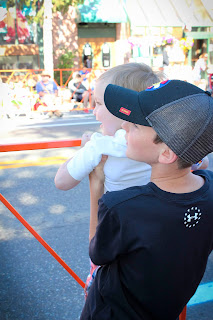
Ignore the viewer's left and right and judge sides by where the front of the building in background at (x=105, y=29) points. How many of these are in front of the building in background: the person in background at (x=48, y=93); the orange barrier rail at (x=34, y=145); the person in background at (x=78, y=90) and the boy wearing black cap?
4

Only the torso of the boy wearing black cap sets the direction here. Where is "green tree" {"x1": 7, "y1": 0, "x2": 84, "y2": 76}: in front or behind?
in front

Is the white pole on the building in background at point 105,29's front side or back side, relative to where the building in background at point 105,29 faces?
on the front side

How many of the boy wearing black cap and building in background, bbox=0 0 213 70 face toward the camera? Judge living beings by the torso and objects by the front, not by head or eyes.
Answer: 1

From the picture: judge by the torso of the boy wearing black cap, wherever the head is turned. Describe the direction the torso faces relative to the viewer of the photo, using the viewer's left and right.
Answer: facing away from the viewer and to the left of the viewer

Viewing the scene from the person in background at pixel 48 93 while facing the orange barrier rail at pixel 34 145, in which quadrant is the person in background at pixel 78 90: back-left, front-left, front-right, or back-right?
back-left

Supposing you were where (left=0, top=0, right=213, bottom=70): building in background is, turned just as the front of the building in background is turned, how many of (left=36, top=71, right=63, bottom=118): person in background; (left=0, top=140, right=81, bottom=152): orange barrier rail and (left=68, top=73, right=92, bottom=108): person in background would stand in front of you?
3

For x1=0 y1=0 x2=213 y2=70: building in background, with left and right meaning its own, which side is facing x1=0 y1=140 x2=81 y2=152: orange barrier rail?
front

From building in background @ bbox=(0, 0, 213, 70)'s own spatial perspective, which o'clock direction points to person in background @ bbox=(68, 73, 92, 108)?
The person in background is roughly at 12 o'clock from the building in background.

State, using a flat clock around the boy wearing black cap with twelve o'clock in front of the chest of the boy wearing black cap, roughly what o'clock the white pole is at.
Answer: The white pole is roughly at 1 o'clock from the boy wearing black cap.

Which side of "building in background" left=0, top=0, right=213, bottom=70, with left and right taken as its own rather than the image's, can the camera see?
front
